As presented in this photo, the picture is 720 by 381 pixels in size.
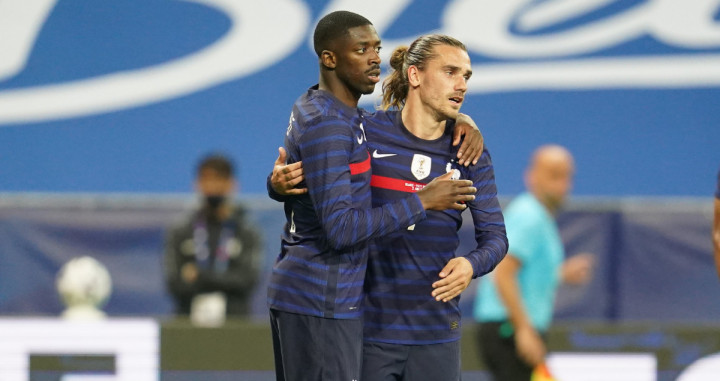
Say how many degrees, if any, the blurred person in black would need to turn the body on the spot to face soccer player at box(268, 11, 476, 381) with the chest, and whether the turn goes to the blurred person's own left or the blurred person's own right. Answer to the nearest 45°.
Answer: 0° — they already face them

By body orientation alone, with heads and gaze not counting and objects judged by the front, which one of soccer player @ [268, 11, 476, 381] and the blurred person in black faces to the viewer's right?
the soccer player

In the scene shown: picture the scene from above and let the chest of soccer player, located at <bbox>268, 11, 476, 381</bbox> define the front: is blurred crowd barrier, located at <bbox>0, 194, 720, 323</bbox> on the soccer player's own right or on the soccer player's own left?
on the soccer player's own left

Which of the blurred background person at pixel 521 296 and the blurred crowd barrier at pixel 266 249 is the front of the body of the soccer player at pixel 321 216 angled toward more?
the blurred background person

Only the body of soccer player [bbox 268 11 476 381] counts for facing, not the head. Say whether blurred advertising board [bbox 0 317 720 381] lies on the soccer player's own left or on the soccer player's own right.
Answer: on the soccer player's own left

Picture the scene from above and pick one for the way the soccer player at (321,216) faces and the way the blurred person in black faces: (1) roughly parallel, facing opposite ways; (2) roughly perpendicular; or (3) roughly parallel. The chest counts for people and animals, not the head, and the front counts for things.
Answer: roughly perpendicular

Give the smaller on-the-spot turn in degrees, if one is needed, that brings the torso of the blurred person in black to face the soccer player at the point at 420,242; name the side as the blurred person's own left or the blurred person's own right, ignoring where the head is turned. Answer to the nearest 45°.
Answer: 0° — they already face them

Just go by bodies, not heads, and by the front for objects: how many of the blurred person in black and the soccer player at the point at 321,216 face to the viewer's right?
1

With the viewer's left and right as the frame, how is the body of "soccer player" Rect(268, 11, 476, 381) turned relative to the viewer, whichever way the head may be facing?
facing to the right of the viewer
